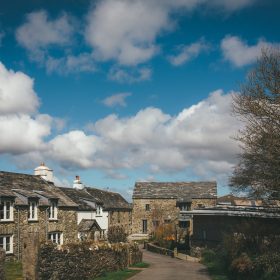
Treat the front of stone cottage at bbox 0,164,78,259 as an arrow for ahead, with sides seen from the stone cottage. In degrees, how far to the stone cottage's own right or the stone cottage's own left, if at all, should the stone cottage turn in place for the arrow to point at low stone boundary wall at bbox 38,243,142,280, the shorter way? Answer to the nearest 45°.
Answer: approximately 45° to the stone cottage's own right

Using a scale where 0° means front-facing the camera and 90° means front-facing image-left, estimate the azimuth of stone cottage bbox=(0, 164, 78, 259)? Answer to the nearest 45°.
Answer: approximately 315°

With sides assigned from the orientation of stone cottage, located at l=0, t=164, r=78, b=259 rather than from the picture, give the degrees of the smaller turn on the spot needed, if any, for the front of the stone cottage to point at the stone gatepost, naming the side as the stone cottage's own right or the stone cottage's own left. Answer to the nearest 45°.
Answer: approximately 45° to the stone cottage's own right

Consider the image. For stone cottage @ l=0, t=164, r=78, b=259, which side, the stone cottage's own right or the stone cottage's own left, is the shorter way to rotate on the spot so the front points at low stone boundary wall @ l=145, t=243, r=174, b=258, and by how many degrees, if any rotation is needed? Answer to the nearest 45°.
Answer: approximately 90° to the stone cottage's own left

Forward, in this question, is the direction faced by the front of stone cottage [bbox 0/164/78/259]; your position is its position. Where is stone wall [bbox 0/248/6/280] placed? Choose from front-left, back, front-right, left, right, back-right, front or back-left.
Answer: front-right
